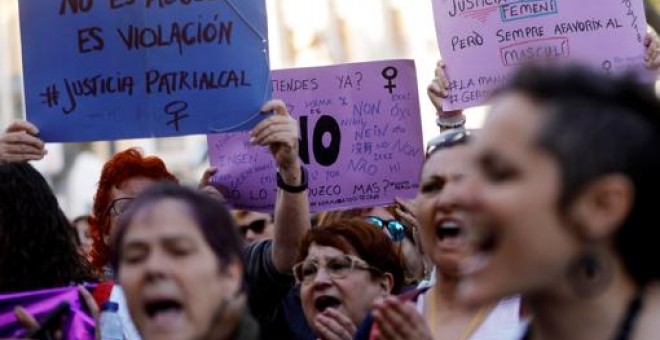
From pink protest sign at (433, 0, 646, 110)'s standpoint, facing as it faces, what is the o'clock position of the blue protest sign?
The blue protest sign is roughly at 2 o'clock from the pink protest sign.

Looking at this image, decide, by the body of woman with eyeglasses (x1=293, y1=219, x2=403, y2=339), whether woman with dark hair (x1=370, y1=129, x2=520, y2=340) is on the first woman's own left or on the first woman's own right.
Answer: on the first woman's own left

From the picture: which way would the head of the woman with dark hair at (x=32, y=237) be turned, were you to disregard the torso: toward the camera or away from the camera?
away from the camera

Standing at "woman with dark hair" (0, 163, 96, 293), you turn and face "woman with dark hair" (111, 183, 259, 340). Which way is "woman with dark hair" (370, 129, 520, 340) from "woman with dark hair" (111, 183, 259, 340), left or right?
left

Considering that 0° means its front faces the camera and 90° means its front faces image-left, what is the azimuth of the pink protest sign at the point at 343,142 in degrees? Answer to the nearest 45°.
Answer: approximately 0°

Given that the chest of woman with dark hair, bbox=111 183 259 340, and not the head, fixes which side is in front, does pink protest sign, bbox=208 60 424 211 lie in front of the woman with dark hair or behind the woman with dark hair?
behind

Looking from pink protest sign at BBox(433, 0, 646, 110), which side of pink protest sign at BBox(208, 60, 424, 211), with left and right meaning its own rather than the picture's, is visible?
left

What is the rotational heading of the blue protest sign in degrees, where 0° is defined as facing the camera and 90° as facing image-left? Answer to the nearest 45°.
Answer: approximately 0°

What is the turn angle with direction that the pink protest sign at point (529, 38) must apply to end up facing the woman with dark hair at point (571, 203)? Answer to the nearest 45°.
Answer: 0° — it already faces them
